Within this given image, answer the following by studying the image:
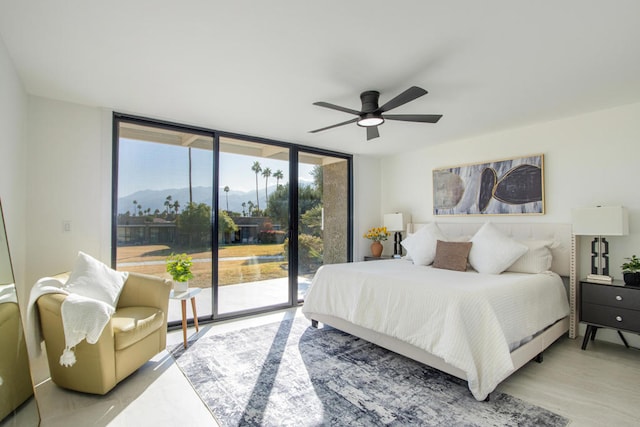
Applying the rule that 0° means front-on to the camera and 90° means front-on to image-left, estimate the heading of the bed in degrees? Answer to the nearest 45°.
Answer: approximately 45°

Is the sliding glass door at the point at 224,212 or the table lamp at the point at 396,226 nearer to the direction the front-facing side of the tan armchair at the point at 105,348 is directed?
the table lamp

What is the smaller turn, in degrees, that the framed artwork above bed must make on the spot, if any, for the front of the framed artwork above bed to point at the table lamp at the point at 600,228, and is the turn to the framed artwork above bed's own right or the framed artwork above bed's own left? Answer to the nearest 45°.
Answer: approximately 90° to the framed artwork above bed's own left

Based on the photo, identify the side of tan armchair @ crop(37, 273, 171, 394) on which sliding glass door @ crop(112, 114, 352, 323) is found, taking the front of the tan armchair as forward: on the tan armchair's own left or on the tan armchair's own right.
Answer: on the tan armchair's own left

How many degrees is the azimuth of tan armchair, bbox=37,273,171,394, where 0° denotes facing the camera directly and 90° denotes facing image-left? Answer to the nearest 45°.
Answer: approximately 315°

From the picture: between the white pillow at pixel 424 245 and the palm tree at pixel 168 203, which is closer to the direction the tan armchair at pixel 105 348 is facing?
the white pillow
